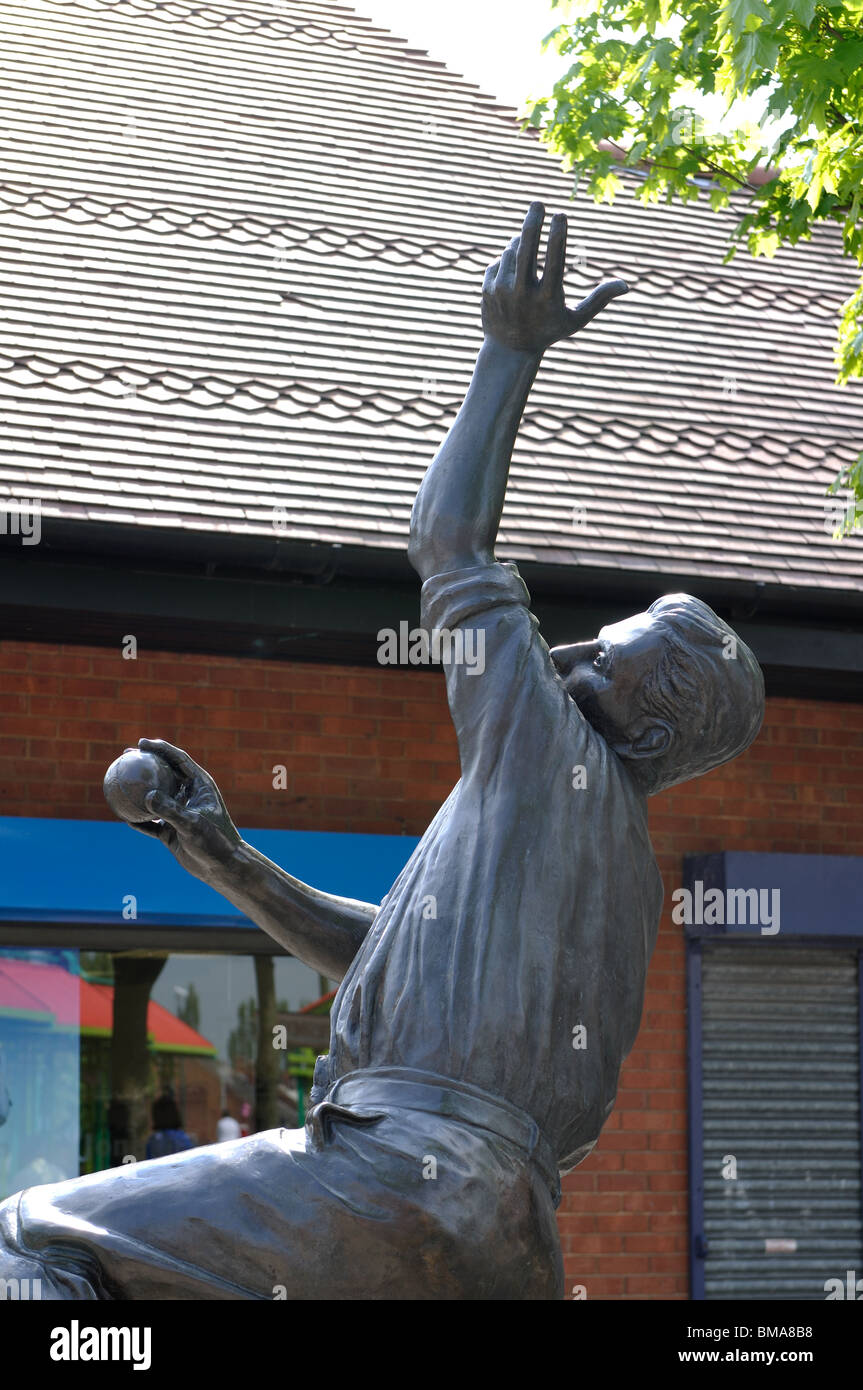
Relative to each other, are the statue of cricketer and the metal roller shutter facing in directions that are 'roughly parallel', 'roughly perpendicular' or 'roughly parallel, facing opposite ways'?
roughly perpendicular

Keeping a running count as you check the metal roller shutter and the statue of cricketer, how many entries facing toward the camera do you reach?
1

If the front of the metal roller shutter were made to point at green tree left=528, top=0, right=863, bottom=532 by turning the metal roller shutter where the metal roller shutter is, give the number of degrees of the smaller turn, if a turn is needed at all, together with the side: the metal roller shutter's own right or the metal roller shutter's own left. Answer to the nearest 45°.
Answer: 0° — it already faces it

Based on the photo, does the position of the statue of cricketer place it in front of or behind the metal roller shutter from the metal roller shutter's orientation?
in front

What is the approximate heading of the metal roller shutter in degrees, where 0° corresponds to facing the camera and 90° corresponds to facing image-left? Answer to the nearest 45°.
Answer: approximately 0°
